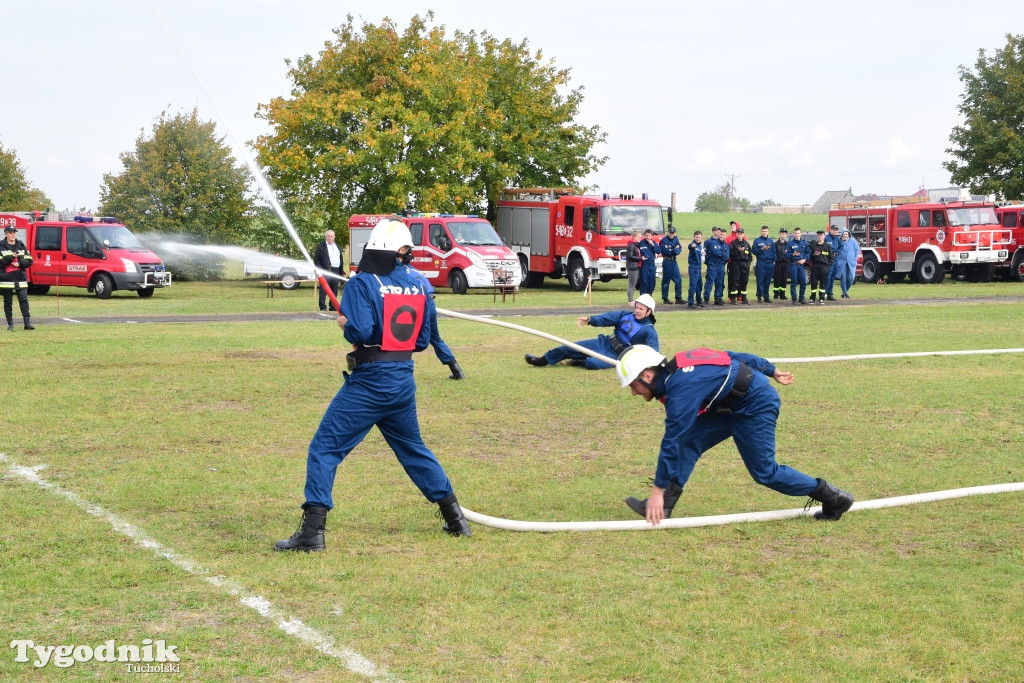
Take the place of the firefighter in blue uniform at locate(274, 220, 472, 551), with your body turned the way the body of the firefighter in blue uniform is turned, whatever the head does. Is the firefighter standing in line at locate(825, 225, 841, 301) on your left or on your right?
on your right

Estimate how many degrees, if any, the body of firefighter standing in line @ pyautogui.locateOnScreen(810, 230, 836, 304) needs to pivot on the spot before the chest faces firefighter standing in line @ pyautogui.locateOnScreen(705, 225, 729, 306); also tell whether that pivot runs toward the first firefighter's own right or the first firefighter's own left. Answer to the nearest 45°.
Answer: approximately 45° to the first firefighter's own right

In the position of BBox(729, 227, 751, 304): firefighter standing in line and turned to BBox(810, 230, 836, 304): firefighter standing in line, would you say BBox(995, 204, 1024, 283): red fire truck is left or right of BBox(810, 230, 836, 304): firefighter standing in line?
left

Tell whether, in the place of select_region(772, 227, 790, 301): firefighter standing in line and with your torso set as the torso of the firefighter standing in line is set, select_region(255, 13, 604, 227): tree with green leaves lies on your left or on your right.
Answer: on your right

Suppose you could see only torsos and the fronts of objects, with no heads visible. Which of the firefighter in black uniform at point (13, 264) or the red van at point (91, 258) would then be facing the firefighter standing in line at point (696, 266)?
the red van

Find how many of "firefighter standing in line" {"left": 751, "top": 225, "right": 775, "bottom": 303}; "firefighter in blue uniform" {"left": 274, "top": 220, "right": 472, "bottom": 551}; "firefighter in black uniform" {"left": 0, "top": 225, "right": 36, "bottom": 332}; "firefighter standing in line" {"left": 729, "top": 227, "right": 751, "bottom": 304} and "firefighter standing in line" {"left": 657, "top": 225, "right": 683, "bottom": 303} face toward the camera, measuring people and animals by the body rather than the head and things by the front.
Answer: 4

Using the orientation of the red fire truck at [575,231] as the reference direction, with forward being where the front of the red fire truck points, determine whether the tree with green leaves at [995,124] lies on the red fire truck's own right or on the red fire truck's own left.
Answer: on the red fire truck's own left

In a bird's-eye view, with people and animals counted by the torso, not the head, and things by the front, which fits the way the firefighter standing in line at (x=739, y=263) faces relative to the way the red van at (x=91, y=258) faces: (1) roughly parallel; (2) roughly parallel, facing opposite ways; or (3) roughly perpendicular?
roughly perpendicular

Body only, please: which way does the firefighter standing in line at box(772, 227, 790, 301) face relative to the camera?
toward the camera

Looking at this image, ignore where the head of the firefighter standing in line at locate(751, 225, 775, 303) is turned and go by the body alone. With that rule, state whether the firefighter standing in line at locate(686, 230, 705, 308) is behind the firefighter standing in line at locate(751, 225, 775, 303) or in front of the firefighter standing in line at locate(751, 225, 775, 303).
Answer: in front

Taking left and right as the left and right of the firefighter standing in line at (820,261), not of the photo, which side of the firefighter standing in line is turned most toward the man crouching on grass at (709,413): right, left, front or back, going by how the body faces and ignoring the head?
front

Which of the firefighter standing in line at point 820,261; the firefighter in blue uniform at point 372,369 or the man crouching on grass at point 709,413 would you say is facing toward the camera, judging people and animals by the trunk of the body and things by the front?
the firefighter standing in line

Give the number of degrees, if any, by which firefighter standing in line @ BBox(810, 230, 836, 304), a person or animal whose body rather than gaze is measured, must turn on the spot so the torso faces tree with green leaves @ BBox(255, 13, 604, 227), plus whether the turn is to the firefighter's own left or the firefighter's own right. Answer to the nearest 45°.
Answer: approximately 135° to the firefighter's own right

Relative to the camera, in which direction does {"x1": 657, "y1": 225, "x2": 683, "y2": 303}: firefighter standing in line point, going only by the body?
toward the camera
